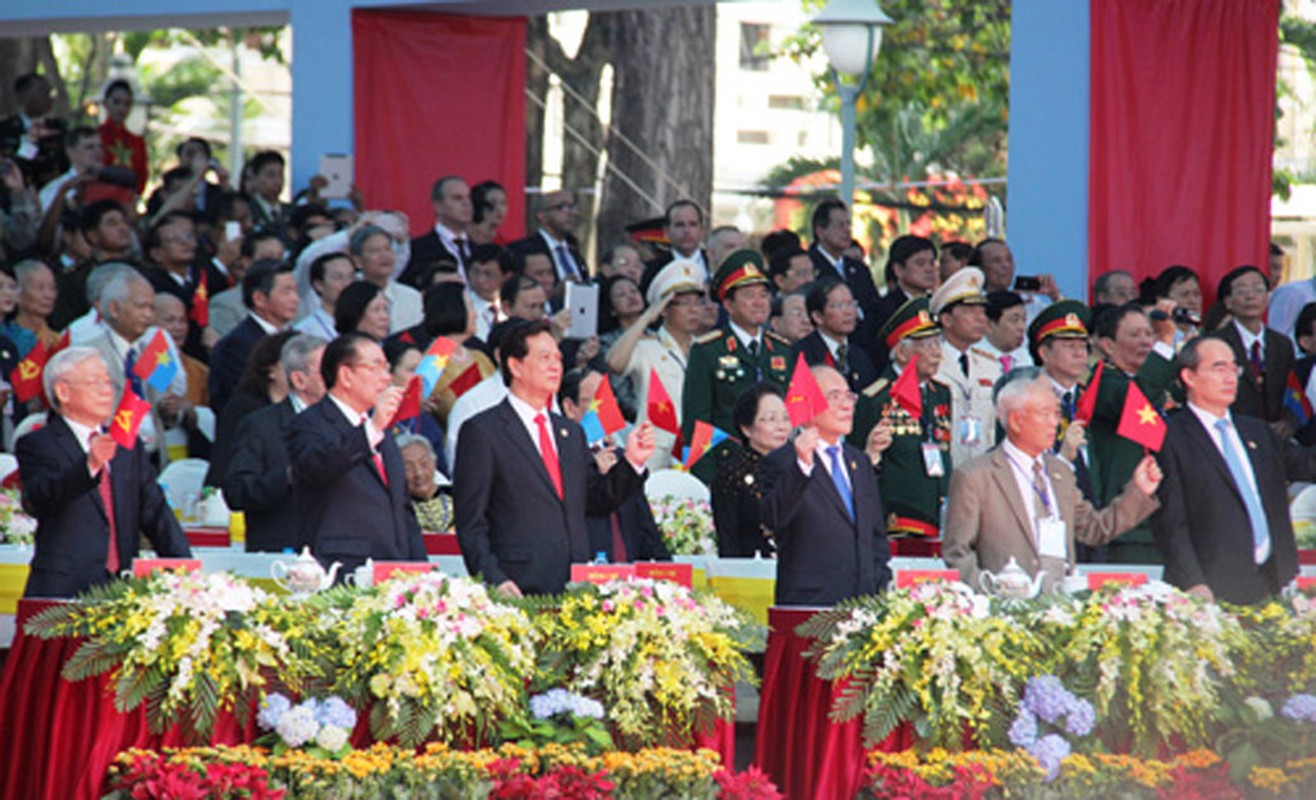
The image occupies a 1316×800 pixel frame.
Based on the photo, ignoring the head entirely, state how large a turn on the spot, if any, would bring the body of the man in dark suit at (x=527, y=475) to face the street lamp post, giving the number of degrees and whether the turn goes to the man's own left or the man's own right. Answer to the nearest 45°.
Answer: approximately 135° to the man's own left

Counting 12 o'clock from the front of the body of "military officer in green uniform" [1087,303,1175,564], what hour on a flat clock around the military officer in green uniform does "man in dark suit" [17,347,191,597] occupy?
The man in dark suit is roughly at 3 o'clock from the military officer in green uniform.

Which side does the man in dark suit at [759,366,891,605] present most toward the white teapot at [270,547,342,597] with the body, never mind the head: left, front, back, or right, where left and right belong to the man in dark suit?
right

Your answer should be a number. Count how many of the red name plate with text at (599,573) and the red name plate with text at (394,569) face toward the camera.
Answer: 2

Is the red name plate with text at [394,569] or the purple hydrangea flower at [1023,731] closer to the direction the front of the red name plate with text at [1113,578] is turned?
the purple hydrangea flower
